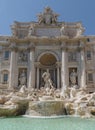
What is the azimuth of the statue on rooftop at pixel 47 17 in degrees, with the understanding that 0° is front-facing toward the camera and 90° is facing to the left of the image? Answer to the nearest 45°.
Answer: approximately 0°

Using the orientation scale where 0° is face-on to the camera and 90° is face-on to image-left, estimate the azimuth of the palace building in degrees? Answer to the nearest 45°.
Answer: approximately 0°
